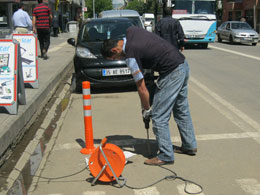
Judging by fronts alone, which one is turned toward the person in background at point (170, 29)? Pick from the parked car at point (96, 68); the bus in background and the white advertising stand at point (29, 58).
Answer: the bus in background

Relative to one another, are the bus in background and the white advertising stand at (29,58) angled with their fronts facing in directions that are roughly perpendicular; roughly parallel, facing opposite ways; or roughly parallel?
roughly parallel

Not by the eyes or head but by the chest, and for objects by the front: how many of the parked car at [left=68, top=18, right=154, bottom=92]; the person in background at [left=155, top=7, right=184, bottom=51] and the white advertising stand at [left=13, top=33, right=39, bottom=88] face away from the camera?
1

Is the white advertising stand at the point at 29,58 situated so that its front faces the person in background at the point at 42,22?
no

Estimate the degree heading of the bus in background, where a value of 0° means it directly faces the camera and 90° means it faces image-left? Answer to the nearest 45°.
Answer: approximately 0°

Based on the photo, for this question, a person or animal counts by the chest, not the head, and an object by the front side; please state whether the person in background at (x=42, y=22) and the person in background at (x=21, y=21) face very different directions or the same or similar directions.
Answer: same or similar directions

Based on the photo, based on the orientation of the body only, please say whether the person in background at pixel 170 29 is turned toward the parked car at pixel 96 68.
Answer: no

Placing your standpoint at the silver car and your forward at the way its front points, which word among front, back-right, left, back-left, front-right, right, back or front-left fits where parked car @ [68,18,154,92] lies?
front-right

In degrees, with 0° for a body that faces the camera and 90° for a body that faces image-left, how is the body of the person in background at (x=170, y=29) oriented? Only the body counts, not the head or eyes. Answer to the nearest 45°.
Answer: approximately 180°
